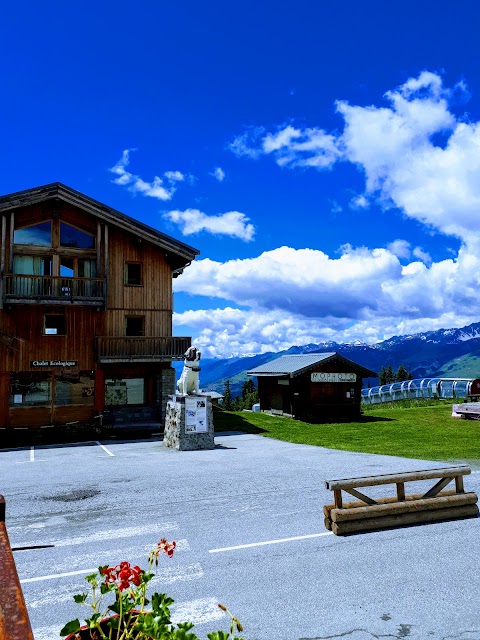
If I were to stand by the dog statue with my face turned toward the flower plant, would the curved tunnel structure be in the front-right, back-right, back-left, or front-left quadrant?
back-left

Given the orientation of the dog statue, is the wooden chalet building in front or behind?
behind

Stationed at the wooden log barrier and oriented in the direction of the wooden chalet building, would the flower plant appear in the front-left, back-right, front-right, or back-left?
back-left

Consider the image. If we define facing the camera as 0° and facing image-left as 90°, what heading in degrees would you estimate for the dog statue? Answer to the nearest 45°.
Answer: approximately 315°

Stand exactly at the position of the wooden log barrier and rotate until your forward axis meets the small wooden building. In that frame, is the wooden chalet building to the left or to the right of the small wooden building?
left

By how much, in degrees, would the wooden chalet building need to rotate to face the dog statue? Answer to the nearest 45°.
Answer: approximately 45° to its left

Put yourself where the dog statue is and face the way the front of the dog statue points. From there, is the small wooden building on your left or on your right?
on your left

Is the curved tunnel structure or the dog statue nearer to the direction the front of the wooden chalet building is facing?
the dog statue

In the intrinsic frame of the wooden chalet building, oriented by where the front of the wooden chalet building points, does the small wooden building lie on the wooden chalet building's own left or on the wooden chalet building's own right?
on the wooden chalet building's own left

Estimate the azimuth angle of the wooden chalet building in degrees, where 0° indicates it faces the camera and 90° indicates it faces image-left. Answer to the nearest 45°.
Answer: approximately 0°

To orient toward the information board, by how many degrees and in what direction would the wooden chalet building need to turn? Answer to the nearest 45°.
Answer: approximately 45° to its left

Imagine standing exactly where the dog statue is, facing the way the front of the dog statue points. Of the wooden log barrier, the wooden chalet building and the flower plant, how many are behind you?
1
